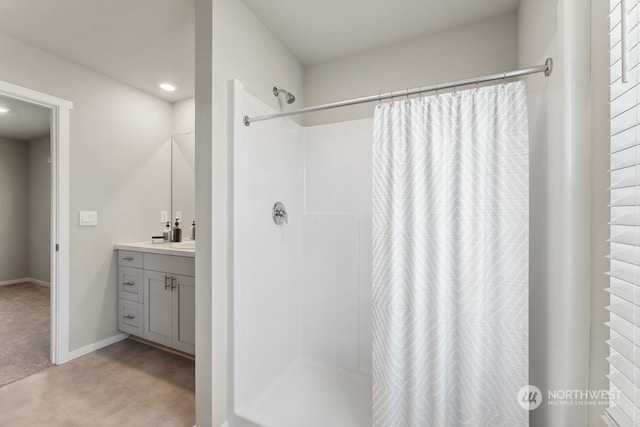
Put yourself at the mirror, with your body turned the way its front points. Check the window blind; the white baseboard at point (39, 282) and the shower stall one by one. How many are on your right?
1

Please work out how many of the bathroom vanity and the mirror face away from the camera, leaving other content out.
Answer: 0

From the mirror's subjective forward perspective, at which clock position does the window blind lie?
The window blind is roughly at 10 o'clock from the mirror.

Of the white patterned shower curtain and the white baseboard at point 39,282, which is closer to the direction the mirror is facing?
the white patterned shower curtain

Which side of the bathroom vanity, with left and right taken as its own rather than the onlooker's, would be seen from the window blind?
left

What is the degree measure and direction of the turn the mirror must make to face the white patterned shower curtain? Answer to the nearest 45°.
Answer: approximately 45° to its left

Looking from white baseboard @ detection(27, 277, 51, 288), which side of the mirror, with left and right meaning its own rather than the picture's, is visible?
right

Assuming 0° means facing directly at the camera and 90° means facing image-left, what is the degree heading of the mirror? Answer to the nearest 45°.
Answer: approximately 45°

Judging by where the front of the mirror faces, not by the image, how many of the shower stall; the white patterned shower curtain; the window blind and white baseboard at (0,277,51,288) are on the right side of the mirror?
1

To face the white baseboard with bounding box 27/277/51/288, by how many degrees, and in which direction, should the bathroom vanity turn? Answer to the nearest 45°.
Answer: approximately 90° to its right

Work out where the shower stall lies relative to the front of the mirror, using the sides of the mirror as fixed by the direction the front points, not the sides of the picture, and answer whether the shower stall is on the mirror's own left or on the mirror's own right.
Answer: on the mirror's own left
